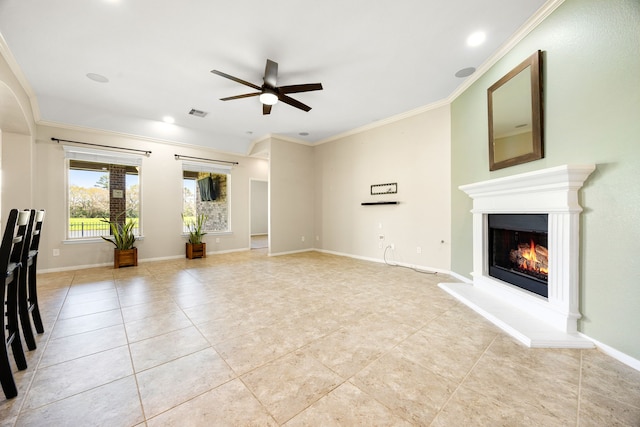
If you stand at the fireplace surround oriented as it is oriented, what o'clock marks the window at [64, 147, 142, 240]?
The window is roughly at 1 o'clock from the fireplace surround.

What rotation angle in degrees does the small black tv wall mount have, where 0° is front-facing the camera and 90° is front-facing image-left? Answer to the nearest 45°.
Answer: approximately 45°

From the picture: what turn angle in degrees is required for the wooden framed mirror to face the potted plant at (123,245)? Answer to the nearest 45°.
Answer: approximately 45° to its right

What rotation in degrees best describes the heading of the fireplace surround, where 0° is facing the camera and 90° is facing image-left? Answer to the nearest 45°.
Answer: approximately 45°
